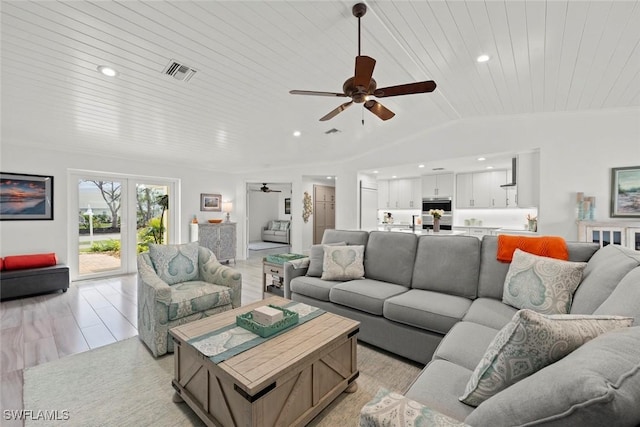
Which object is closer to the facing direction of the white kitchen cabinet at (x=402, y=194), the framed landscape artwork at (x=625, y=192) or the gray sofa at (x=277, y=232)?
the framed landscape artwork

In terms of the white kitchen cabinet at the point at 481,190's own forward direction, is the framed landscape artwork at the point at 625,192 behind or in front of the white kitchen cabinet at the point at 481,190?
in front

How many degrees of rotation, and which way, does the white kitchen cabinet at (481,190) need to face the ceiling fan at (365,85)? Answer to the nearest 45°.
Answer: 0° — it already faces it

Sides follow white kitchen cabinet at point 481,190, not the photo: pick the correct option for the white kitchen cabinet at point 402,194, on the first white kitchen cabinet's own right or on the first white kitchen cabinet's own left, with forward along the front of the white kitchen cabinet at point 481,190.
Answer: on the first white kitchen cabinet's own right

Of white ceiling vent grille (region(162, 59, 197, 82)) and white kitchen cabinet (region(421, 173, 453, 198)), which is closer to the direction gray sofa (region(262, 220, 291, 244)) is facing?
the white ceiling vent grille

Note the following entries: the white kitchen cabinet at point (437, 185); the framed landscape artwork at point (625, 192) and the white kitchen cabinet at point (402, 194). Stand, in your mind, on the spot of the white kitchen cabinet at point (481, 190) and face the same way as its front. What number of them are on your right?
2

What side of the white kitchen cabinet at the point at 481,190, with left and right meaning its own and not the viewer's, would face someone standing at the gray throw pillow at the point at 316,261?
front

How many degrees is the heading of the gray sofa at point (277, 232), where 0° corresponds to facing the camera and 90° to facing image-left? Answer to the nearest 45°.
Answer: approximately 45°

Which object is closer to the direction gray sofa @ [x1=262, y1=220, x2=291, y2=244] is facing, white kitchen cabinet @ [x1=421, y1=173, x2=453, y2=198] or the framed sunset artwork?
the framed sunset artwork

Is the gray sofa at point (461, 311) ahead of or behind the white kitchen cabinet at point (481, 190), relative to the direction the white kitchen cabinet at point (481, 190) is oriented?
ahead

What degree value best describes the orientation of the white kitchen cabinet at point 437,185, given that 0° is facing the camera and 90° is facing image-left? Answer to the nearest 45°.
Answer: approximately 0°

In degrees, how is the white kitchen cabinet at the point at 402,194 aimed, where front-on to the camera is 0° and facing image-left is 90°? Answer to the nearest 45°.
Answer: approximately 0°

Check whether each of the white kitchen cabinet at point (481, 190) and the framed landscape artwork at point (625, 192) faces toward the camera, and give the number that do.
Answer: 2

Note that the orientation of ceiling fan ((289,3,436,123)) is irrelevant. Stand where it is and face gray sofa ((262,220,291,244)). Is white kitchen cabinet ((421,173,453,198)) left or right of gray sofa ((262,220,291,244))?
right

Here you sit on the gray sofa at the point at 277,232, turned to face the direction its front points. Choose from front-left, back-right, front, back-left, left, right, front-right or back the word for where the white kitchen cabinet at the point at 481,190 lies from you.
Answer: left
